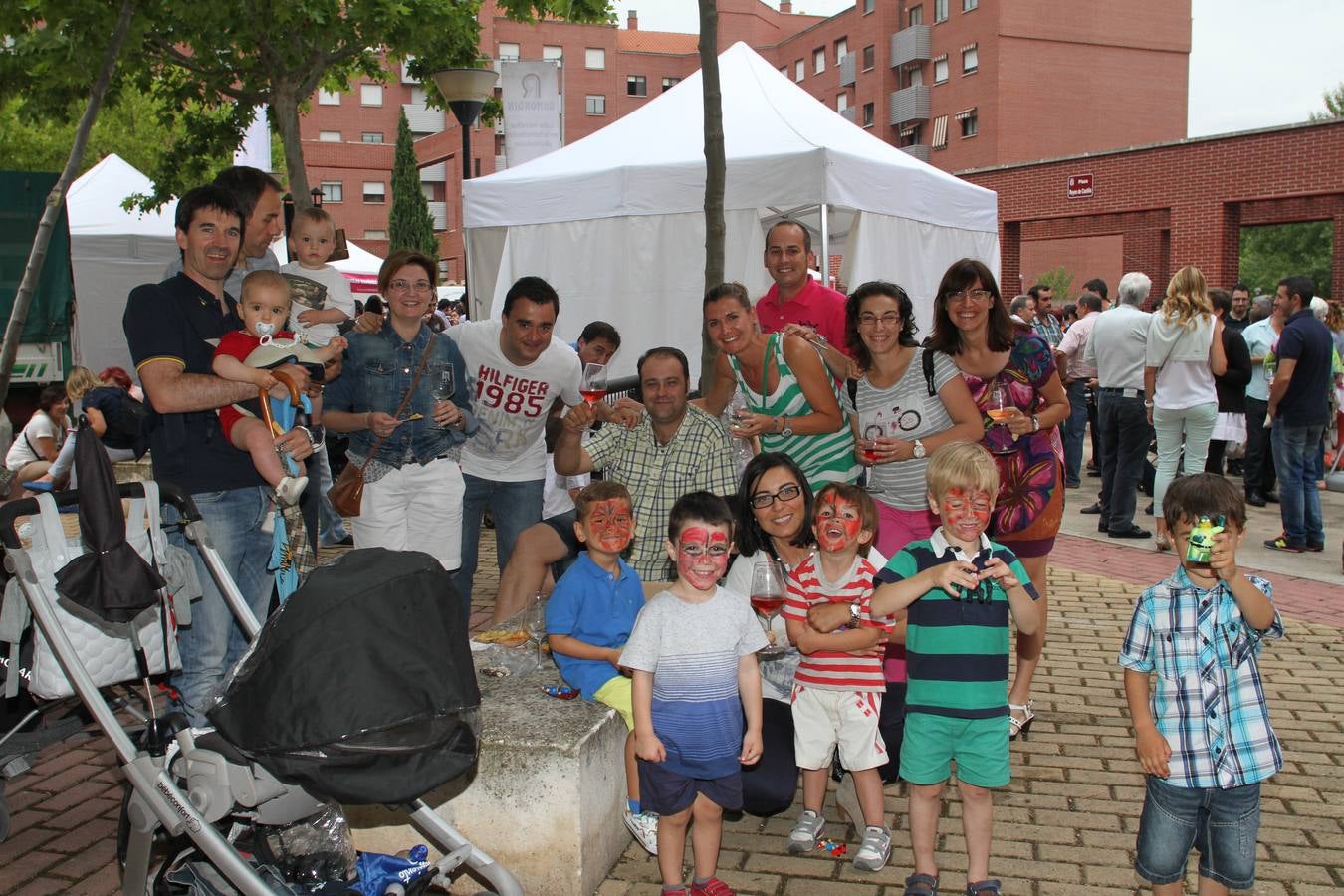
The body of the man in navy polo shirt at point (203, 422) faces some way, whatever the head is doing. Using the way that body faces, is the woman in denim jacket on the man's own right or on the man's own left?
on the man's own left

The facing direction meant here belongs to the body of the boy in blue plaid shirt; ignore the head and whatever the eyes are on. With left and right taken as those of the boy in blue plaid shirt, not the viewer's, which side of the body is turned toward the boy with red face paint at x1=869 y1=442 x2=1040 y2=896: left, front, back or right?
right

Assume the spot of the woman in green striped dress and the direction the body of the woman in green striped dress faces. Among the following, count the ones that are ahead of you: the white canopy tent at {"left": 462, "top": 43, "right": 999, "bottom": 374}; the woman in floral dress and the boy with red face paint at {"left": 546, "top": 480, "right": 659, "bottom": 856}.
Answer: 1

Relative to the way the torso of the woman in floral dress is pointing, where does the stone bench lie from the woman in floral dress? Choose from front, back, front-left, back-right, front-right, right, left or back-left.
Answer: front

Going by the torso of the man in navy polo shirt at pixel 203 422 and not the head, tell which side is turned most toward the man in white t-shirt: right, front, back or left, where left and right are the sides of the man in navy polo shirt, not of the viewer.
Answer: left

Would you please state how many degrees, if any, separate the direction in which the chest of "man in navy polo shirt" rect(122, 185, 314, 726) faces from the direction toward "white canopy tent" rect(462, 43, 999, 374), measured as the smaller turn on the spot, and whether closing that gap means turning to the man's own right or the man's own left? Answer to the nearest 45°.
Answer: approximately 90° to the man's own left

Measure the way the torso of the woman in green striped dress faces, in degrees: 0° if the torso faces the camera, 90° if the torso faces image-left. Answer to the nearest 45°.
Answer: approximately 45°

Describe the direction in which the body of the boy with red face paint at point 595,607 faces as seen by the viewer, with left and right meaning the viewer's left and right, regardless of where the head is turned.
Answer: facing the viewer and to the right of the viewer

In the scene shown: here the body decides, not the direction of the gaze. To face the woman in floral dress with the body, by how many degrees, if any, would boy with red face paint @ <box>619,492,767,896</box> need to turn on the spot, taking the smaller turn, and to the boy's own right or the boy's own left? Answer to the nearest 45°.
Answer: approximately 135° to the boy's own left

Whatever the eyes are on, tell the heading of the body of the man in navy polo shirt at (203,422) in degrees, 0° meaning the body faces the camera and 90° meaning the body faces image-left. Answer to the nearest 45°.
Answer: approximately 315°

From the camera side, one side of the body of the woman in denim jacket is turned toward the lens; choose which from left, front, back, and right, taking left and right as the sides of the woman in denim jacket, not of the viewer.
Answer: front

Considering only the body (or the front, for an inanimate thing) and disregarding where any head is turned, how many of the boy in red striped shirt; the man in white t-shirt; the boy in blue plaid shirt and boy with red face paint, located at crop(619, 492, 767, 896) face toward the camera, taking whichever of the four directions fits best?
4

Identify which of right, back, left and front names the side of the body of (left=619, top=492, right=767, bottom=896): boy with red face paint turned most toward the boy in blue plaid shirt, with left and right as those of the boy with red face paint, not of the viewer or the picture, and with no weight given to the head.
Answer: left

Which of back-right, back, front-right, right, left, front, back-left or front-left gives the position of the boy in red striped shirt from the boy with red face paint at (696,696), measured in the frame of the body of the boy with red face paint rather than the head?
back-left

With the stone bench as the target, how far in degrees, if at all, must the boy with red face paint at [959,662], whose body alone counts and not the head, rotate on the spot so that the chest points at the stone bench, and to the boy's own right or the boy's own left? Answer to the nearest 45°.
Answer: approximately 90° to the boy's own right

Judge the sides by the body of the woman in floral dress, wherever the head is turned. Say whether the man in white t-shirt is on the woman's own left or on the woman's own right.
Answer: on the woman's own right

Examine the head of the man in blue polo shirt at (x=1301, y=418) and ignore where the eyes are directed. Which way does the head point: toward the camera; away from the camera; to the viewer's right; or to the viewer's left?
to the viewer's left

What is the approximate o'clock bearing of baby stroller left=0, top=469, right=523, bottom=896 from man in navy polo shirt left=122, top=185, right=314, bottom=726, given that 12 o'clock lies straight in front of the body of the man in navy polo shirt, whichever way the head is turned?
The baby stroller is roughly at 1 o'clock from the man in navy polo shirt.

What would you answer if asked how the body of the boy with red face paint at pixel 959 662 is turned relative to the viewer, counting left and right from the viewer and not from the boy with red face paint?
facing the viewer
